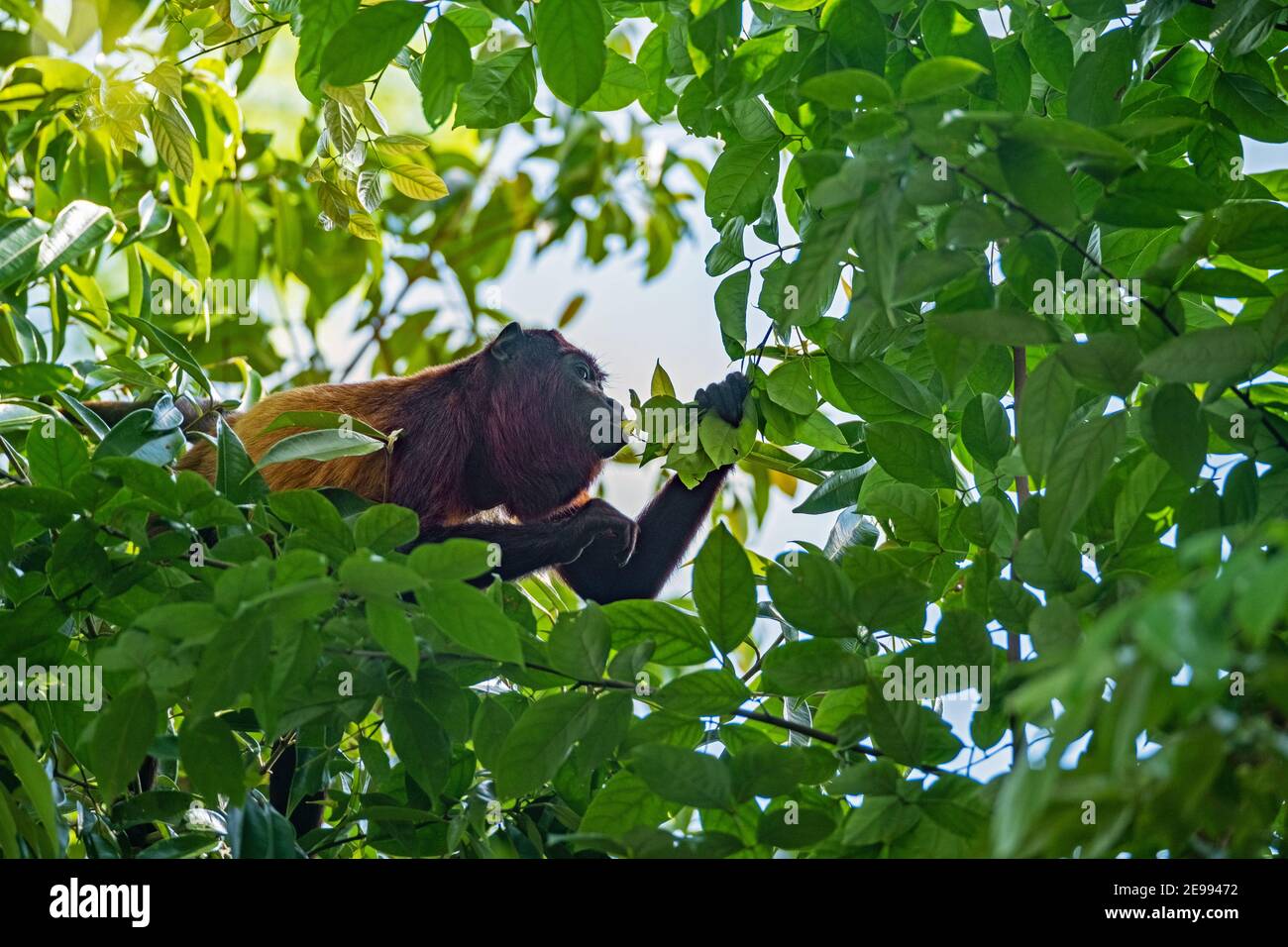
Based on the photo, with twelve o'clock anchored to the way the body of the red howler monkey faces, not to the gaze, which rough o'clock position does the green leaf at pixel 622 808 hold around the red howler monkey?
The green leaf is roughly at 3 o'clock from the red howler monkey.

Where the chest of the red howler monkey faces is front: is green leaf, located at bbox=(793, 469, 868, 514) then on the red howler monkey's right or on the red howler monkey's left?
on the red howler monkey's right

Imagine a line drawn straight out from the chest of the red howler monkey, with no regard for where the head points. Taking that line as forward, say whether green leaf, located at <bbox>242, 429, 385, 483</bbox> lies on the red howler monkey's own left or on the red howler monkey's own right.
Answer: on the red howler monkey's own right

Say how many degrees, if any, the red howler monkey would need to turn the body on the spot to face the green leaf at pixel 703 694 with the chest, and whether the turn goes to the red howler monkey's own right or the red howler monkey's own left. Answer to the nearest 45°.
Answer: approximately 90° to the red howler monkey's own right

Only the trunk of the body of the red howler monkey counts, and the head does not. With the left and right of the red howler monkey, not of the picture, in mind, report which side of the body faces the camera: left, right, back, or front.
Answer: right

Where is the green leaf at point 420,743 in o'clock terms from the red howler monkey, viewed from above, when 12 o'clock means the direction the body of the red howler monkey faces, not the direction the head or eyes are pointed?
The green leaf is roughly at 3 o'clock from the red howler monkey.

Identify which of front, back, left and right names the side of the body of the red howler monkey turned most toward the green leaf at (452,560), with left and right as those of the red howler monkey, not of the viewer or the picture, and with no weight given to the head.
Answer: right
